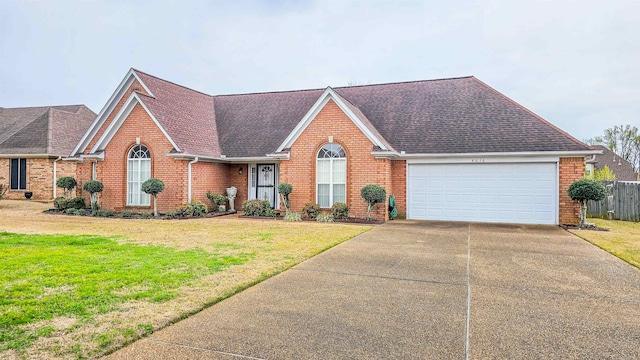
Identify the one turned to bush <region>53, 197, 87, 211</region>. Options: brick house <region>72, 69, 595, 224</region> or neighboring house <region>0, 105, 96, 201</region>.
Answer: the neighboring house

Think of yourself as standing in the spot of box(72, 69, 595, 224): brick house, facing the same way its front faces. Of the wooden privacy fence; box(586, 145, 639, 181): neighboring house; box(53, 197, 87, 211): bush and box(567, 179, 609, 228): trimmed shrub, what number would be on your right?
1

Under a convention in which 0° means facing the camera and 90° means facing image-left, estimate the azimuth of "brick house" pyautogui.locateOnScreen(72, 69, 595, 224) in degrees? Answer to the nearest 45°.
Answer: approximately 0°

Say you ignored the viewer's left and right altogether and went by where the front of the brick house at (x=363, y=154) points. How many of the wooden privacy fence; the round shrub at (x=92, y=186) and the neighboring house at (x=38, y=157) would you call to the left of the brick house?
1

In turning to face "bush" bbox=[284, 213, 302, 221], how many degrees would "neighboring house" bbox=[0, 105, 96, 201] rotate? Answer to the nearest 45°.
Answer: approximately 45° to its left

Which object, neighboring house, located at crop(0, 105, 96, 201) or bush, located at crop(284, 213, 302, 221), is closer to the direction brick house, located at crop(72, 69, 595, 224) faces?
the bush

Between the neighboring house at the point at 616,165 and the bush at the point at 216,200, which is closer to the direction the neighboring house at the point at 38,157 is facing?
the bush

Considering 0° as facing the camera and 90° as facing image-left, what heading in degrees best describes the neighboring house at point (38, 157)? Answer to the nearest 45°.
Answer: approximately 0°

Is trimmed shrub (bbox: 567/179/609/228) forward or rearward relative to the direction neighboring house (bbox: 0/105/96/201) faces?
forward

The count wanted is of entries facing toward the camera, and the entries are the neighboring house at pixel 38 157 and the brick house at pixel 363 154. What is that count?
2
